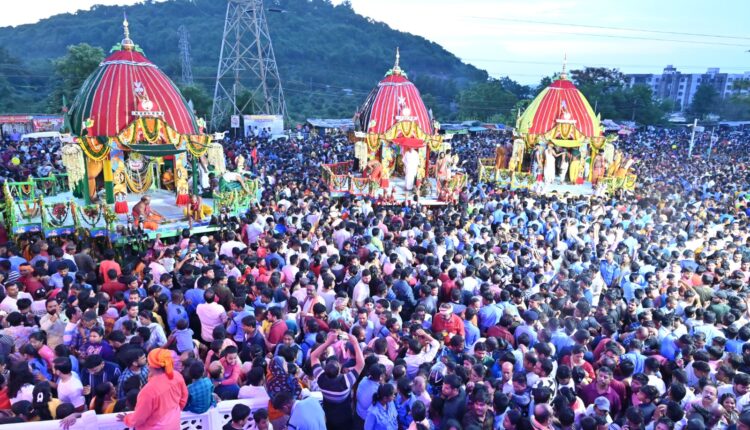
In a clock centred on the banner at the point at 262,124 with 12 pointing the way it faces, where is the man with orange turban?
The man with orange turban is roughly at 12 o'clock from the banner.

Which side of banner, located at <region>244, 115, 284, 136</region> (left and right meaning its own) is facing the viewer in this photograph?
front

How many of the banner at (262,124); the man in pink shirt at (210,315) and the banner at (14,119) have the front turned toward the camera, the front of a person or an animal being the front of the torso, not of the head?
2

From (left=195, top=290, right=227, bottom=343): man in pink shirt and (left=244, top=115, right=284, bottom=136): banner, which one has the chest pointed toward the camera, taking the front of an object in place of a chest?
the banner

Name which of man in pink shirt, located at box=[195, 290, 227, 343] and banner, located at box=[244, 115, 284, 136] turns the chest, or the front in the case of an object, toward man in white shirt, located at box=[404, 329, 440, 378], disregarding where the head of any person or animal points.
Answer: the banner

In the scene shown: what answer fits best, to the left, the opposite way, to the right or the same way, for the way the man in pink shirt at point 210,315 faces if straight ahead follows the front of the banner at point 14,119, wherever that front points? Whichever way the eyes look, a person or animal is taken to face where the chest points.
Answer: the opposite way

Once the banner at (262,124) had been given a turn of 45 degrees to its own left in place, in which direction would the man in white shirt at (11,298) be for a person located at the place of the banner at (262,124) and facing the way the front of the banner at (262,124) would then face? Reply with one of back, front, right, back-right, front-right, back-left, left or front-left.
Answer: front-right

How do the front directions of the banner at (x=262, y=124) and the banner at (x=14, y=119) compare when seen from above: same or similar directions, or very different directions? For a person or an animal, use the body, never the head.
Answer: same or similar directions

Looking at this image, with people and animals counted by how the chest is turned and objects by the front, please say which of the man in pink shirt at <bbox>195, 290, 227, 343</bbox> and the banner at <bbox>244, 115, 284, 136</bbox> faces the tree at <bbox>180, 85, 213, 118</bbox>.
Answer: the man in pink shirt

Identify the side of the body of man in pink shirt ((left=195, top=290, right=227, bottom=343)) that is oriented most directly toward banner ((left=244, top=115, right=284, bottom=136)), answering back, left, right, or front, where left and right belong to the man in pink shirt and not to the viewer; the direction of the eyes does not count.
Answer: front

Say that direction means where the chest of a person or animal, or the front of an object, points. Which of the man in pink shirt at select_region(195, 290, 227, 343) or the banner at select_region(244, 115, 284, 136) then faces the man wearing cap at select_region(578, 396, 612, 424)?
the banner

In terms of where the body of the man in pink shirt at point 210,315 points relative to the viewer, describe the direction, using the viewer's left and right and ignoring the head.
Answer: facing away from the viewer

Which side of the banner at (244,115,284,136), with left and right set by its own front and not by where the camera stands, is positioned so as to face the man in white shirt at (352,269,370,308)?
front

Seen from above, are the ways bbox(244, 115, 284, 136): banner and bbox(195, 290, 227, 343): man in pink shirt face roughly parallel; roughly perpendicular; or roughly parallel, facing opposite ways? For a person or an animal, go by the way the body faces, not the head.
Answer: roughly parallel, facing opposite ways

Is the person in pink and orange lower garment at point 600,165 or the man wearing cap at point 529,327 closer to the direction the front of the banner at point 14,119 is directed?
the man wearing cap

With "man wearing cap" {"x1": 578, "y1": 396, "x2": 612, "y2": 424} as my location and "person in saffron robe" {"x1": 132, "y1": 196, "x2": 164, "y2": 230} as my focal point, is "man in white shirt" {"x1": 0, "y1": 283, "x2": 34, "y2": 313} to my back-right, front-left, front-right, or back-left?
front-left

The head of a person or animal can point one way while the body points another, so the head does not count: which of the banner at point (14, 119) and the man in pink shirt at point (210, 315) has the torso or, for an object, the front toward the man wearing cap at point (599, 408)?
the banner

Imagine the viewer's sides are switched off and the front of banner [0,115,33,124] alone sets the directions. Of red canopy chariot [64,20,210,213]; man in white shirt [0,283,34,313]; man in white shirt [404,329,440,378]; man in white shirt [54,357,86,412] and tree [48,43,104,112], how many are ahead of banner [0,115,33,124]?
4

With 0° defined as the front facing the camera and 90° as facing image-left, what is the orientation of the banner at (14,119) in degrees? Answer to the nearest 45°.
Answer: approximately 0°
